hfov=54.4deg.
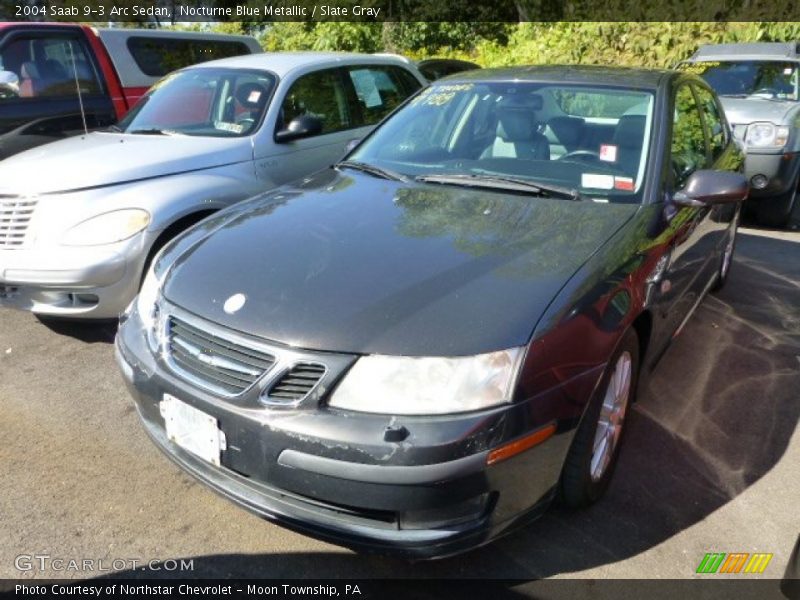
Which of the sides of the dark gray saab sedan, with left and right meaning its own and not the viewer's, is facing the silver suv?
back

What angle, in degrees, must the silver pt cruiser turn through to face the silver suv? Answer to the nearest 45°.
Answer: approximately 135° to its left

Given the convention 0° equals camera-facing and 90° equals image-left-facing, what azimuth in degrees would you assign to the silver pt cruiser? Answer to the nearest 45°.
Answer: approximately 45°

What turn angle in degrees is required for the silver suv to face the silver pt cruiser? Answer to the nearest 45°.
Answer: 0° — it already faces it
